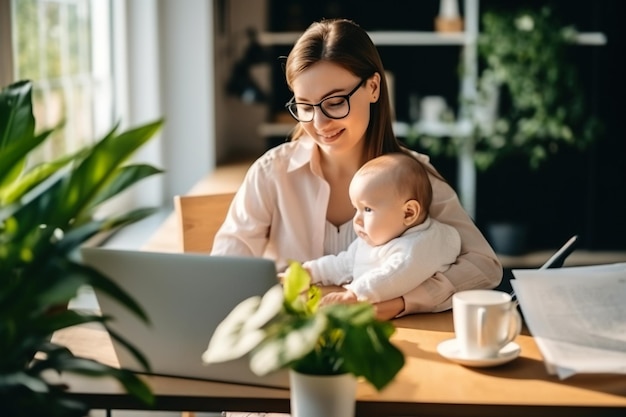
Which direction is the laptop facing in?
away from the camera

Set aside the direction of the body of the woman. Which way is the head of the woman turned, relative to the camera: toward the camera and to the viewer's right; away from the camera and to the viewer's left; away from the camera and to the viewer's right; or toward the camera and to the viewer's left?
toward the camera and to the viewer's left

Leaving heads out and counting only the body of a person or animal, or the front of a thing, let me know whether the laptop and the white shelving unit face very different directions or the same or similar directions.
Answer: very different directions

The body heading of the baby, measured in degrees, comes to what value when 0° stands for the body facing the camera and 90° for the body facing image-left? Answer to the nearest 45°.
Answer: approximately 45°

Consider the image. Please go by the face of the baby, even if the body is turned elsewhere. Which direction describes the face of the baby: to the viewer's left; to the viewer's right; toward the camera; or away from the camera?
to the viewer's left

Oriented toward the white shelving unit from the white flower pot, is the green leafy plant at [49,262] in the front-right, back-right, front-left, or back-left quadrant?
back-left
